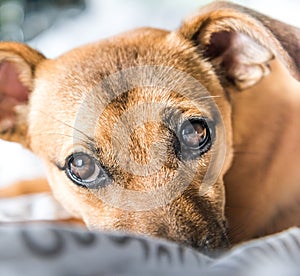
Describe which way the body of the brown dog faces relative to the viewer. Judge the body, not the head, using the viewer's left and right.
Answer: facing the viewer
